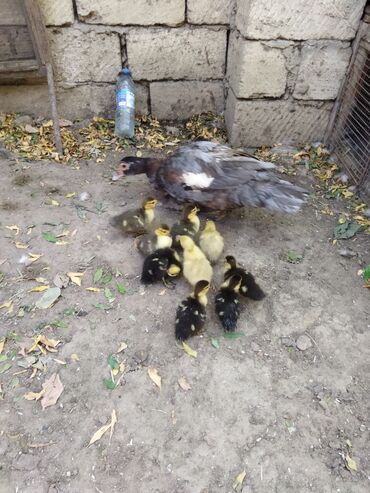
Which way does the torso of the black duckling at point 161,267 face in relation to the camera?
to the viewer's right

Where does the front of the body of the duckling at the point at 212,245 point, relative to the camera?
away from the camera

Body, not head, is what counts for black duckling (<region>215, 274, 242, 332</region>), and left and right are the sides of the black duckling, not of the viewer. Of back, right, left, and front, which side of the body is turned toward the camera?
back

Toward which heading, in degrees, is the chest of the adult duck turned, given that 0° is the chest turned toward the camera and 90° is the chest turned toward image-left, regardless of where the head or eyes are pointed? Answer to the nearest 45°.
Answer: approximately 90°

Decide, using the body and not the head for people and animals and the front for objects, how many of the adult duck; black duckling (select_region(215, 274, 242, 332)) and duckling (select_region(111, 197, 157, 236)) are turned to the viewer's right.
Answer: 1

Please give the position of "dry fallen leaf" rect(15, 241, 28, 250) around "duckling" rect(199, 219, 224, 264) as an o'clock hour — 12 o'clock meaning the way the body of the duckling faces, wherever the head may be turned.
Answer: The dry fallen leaf is roughly at 9 o'clock from the duckling.

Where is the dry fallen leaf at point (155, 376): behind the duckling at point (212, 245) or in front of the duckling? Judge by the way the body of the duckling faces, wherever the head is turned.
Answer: behind

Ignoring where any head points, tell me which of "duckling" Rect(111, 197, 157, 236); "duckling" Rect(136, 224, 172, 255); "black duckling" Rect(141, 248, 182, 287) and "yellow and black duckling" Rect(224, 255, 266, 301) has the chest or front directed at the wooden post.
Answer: the yellow and black duckling

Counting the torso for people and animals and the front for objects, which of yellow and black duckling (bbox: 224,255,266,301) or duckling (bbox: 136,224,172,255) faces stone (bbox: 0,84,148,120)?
the yellow and black duckling

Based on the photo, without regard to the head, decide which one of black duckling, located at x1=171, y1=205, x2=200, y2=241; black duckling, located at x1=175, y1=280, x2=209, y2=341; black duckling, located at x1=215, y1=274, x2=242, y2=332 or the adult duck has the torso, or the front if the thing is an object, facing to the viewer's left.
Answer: the adult duck

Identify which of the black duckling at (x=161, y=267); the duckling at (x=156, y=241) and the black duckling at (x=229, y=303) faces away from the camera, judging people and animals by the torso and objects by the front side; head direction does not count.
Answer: the black duckling at (x=229, y=303)

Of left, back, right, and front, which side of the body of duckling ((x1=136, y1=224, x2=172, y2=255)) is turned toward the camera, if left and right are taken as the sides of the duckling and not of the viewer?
right

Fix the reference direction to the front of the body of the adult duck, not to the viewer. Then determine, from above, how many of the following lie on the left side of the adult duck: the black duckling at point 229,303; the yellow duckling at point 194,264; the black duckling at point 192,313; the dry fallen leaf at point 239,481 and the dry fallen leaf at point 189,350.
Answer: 5
